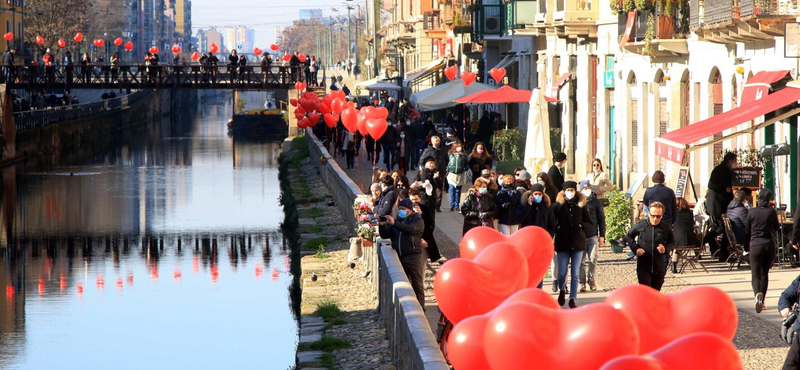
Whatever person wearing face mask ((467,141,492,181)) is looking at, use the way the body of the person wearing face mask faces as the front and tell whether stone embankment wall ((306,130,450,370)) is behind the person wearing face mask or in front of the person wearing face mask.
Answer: in front

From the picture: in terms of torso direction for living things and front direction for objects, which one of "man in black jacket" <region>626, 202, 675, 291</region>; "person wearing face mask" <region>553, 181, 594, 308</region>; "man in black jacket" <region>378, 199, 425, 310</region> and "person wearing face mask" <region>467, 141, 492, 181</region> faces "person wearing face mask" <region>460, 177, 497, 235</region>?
"person wearing face mask" <region>467, 141, 492, 181</region>

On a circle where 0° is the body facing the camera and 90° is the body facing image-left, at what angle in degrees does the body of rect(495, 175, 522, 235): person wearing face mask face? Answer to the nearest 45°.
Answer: approximately 0°

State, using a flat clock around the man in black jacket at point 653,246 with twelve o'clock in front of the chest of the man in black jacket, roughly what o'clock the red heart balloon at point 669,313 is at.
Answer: The red heart balloon is roughly at 12 o'clock from the man in black jacket.

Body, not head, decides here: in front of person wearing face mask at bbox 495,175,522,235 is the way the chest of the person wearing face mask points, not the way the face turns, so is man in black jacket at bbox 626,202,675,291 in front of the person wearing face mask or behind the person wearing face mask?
in front

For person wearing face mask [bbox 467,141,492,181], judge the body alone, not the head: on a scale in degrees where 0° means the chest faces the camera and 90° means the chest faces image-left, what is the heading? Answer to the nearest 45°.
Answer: approximately 0°

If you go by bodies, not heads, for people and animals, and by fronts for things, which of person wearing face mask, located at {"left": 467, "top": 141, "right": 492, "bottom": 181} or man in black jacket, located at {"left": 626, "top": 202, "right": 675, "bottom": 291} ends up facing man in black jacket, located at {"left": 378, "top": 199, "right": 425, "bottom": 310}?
the person wearing face mask

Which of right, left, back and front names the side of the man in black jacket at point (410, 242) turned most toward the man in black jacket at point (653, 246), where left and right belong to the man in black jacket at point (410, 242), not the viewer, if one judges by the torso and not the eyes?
left
